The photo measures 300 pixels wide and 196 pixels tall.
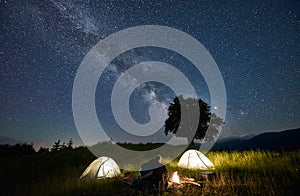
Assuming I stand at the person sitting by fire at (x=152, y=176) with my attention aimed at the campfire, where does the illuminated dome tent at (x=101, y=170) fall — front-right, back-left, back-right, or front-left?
back-left

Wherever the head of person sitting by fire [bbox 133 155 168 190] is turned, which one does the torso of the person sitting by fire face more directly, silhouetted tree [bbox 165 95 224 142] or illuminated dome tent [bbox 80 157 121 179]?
the silhouetted tree

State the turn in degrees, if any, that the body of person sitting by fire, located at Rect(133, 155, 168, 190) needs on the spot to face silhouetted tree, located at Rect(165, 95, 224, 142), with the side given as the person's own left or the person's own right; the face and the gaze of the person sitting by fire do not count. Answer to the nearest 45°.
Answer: approximately 45° to the person's own left

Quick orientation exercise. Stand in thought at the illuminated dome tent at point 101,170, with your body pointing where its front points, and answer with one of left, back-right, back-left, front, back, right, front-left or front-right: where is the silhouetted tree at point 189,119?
left

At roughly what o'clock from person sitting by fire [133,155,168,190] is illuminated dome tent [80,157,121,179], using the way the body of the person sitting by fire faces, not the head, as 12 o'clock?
The illuminated dome tent is roughly at 9 o'clock from the person sitting by fire.

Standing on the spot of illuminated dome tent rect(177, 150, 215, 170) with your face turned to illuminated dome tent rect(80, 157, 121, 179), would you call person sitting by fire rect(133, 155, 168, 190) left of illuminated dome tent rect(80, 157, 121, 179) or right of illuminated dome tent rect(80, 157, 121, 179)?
left

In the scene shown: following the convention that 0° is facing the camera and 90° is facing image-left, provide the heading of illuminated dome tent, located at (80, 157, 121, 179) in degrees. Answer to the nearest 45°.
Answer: approximately 315°

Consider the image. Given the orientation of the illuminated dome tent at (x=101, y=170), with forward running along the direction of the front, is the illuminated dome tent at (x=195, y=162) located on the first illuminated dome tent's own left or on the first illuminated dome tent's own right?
on the first illuminated dome tent's own left

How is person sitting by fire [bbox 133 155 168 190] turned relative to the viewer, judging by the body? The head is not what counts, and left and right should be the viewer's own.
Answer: facing away from the viewer and to the right of the viewer

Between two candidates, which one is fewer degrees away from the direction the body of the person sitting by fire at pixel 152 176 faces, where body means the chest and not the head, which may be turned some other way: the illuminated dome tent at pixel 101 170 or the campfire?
the campfire

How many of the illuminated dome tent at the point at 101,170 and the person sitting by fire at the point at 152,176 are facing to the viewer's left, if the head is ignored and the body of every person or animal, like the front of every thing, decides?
0

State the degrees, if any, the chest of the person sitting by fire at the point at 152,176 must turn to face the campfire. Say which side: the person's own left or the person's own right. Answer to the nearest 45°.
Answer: approximately 45° to the person's own right

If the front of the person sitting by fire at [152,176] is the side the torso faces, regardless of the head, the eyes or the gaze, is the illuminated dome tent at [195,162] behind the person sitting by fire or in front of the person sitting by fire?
in front
